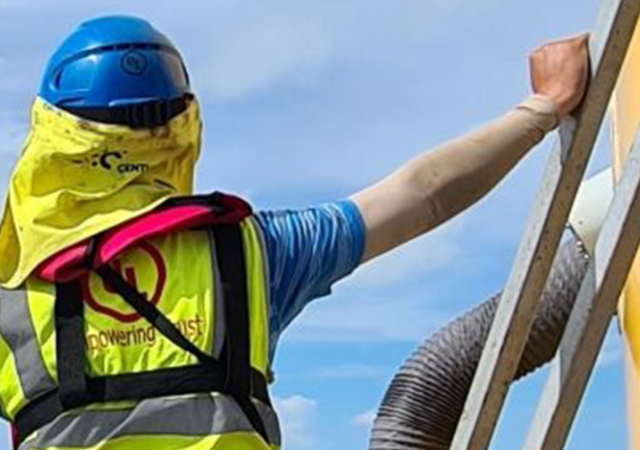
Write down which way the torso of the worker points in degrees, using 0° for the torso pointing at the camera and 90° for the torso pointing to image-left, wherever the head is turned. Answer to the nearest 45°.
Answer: approximately 180°

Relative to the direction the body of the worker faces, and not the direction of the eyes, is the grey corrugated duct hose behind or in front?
in front
